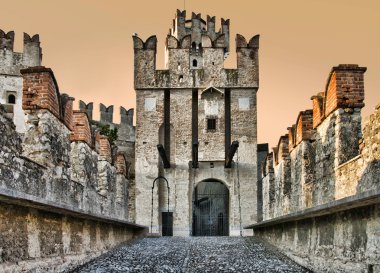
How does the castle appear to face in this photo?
toward the camera
